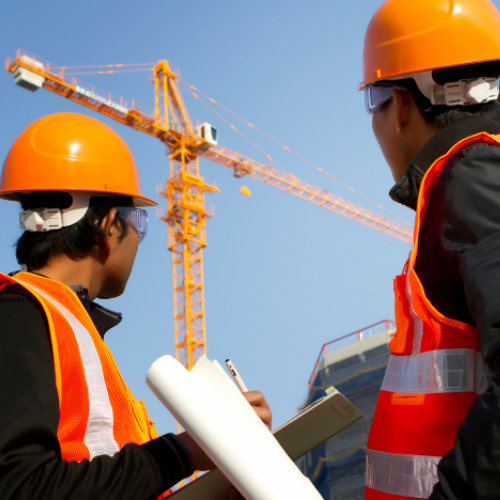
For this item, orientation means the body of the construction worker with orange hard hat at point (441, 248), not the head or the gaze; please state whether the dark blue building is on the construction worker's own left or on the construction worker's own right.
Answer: on the construction worker's own right

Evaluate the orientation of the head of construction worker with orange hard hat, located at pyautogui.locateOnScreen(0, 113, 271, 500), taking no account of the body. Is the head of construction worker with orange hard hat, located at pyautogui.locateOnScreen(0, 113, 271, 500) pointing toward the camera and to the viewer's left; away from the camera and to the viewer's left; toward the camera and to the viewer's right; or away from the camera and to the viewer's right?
away from the camera and to the viewer's right

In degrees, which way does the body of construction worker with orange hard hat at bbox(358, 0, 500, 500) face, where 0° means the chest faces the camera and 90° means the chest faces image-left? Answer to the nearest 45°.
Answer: approximately 90°

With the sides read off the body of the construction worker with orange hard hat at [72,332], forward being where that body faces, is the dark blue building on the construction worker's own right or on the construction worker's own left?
on the construction worker's own left

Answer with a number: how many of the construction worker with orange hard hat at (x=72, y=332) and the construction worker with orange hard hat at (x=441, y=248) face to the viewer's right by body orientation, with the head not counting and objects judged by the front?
1

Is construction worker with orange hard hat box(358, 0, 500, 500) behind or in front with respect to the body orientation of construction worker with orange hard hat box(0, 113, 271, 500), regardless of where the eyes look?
in front

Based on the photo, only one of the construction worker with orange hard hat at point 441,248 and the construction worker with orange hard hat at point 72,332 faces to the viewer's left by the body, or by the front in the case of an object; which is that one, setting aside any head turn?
the construction worker with orange hard hat at point 441,248

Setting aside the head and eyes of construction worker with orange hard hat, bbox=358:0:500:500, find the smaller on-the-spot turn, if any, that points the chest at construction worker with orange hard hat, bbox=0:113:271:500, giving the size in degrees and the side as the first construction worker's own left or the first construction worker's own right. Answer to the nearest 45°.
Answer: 0° — they already face them

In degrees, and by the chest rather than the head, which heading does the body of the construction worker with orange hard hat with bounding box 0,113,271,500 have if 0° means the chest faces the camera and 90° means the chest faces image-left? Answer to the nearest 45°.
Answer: approximately 270°

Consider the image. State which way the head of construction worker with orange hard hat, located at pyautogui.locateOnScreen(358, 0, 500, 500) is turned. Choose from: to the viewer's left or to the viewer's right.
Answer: to the viewer's left
